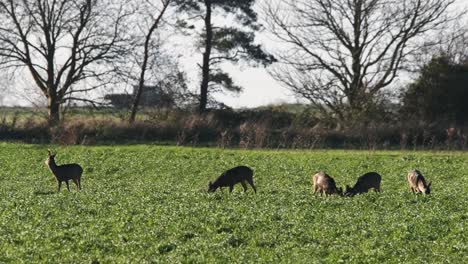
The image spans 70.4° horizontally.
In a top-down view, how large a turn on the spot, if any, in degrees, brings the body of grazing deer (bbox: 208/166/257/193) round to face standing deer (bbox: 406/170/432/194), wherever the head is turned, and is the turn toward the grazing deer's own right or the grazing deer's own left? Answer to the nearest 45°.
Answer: approximately 180°

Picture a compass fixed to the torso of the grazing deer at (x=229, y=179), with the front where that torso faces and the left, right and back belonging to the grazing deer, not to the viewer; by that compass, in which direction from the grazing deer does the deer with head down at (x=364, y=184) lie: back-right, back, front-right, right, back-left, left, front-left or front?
back

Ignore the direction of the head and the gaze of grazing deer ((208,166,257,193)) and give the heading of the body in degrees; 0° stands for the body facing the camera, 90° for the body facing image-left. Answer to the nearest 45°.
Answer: approximately 90°

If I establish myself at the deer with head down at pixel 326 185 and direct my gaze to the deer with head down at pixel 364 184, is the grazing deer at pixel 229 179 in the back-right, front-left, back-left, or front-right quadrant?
back-left

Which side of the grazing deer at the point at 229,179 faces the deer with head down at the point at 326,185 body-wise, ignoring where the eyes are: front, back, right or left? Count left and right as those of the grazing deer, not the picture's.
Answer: back
